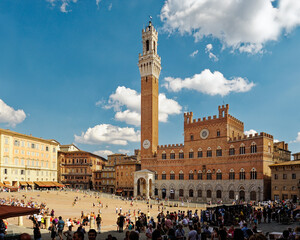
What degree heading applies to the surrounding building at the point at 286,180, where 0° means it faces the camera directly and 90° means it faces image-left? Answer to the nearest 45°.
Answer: approximately 45°
